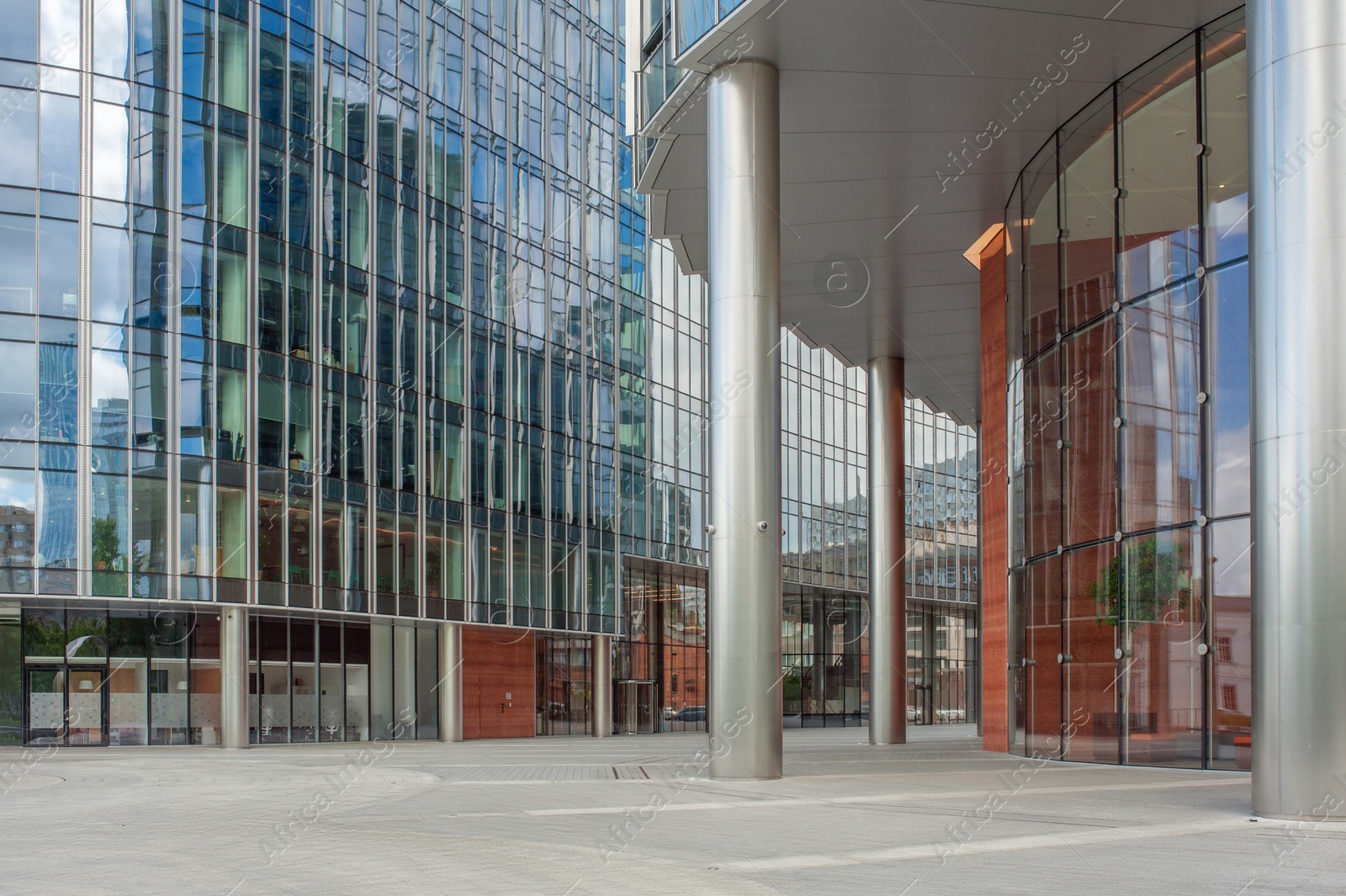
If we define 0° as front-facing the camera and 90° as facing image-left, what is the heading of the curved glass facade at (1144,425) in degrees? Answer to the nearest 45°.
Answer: approximately 45°

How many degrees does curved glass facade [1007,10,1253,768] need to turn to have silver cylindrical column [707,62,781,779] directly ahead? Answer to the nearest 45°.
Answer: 0° — it already faces it

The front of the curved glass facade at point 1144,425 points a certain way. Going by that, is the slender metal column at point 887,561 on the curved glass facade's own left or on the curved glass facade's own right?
on the curved glass facade's own right

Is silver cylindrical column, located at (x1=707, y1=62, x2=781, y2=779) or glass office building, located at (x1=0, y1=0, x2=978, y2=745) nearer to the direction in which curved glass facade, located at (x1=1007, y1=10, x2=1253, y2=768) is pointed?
the silver cylindrical column

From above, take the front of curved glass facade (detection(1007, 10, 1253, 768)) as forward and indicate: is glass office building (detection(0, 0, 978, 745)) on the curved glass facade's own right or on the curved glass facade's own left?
on the curved glass facade's own right

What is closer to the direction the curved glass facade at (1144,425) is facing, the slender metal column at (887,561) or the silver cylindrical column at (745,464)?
the silver cylindrical column
